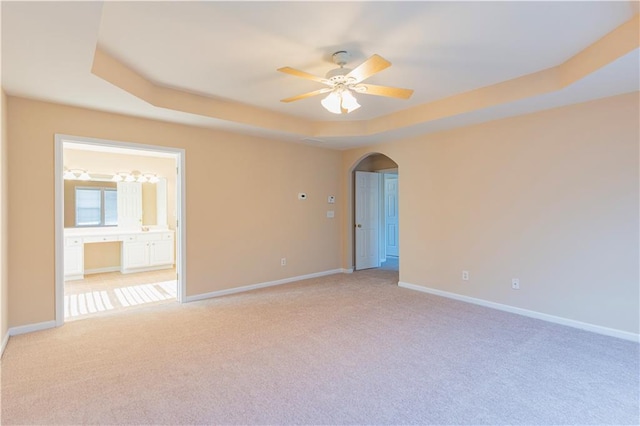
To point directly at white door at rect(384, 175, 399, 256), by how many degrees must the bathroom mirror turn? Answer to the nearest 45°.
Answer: approximately 90° to its left

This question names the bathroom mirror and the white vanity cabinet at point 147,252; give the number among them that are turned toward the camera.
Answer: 2

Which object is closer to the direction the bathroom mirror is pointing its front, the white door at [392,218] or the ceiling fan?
the ceiling fan

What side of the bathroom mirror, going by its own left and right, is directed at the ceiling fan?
front

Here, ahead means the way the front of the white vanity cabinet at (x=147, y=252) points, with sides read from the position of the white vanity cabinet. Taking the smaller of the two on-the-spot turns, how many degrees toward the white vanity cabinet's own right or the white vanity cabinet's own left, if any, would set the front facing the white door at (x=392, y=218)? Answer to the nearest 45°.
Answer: approximately 90° to the white vanity cabinet's own left

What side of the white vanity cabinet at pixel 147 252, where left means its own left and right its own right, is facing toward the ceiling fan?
front

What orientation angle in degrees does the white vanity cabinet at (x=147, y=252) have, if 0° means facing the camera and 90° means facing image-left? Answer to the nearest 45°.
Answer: approximately 0°

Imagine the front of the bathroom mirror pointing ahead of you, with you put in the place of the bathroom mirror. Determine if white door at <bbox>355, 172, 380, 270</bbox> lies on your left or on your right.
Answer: on your left
